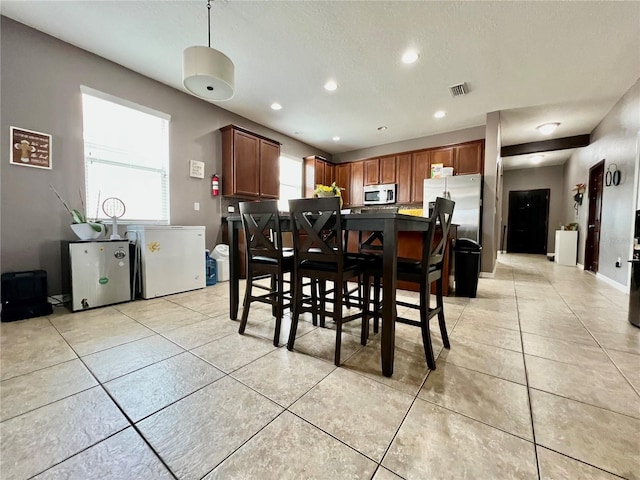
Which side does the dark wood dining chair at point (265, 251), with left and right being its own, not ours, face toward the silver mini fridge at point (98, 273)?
left

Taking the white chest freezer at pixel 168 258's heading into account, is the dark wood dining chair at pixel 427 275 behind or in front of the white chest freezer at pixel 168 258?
in front

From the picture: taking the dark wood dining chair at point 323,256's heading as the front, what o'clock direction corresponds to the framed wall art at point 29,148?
The framed wall art is roughly at 8 o'clock from the dark wood dining chair.

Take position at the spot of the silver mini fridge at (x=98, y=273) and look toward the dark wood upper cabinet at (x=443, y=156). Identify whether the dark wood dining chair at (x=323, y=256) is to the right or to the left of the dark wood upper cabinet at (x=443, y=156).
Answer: right

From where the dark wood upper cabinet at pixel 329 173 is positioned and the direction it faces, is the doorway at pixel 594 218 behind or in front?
in front

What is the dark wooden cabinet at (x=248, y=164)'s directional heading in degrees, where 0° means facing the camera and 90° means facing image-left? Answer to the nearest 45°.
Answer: approximately 315°

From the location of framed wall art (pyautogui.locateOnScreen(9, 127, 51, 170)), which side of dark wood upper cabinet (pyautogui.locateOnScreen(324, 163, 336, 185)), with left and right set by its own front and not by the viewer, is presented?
right

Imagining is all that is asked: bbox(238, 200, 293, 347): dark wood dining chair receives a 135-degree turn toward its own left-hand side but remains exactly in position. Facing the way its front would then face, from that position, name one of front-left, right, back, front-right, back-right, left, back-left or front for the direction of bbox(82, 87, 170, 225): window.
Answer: front-right

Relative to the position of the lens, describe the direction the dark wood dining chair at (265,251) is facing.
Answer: facing away from the viewer and to the right of the viewer

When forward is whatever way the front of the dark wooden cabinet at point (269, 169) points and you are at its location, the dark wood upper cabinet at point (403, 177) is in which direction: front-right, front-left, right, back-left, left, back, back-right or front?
front-left

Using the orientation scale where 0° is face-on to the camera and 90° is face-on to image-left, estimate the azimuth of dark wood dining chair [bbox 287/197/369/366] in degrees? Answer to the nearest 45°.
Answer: approximately 225°

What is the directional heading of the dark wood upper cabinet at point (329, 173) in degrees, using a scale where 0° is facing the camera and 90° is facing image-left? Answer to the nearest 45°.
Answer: approximately 315°

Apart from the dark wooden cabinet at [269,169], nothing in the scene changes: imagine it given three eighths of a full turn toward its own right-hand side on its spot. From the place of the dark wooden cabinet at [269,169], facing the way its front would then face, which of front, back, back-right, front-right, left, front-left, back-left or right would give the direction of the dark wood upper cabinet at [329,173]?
back-right

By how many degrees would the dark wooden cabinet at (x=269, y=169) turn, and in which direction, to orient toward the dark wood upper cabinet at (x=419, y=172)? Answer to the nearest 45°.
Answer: approximately 45° to its left

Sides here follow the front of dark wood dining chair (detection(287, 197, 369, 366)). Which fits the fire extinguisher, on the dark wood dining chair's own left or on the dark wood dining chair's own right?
on the dark wood dining chair's own left
